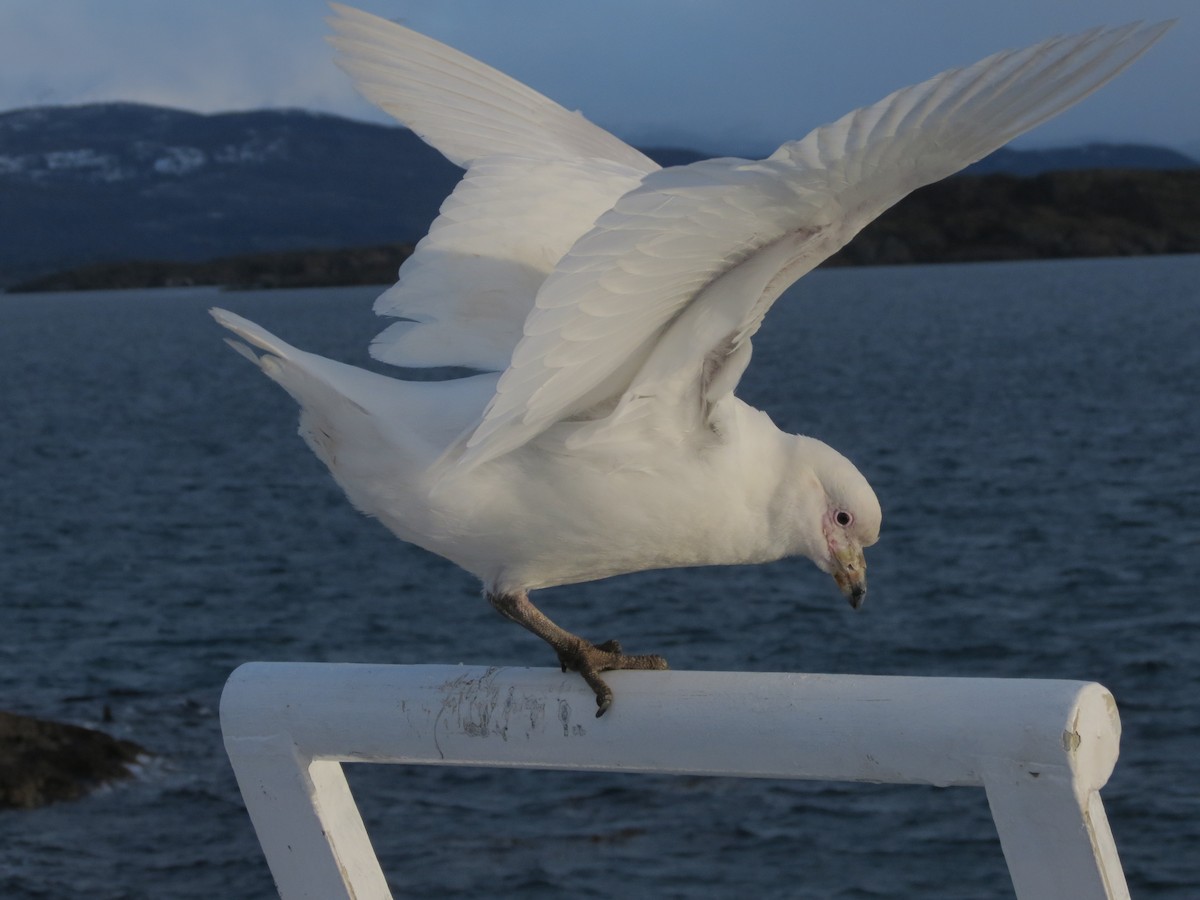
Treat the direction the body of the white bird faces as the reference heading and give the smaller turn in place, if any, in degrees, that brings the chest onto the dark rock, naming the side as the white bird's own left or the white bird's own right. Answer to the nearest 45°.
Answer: approximately 135° to the white bird's own left

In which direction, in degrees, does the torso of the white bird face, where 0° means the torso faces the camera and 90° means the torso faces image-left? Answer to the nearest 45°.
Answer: approximately 270°
